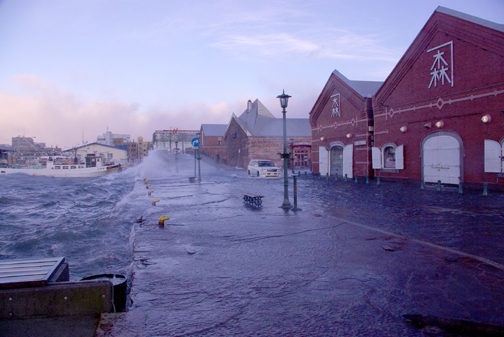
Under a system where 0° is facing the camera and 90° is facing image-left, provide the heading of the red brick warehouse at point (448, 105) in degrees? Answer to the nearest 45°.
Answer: approximately 45°

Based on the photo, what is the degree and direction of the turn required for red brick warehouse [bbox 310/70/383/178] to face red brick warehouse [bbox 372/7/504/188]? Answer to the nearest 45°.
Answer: approximately 90° to its left

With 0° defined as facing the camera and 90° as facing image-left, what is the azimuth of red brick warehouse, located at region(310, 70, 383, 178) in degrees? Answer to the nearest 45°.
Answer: approximately 45°

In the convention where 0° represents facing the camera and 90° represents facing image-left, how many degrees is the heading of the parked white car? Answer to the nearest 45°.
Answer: approximately 315°

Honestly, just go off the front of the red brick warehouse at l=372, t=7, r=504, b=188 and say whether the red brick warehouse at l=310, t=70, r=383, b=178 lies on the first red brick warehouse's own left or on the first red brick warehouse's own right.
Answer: on the first red brick warehouse's own right

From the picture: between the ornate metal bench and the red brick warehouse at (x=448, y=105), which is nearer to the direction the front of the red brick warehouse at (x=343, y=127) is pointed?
the ornate metal bench
